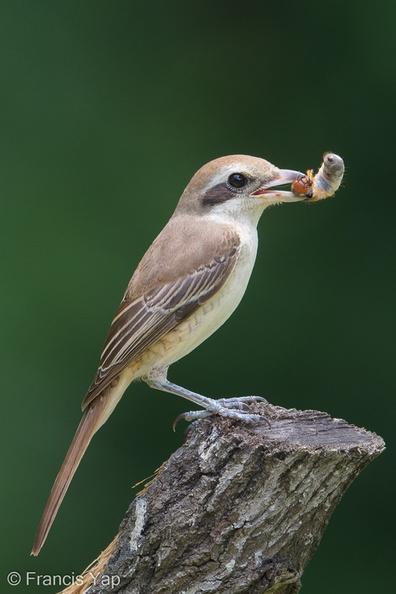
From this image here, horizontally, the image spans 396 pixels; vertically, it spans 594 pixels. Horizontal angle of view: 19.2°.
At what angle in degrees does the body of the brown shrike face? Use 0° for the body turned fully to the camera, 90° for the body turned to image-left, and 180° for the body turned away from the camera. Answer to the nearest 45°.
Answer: approximately 270°
